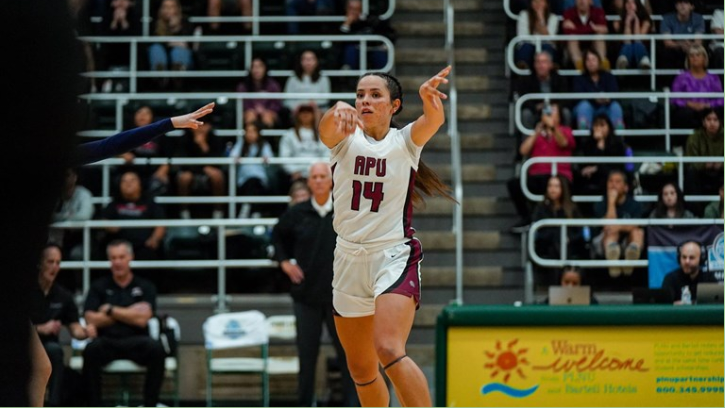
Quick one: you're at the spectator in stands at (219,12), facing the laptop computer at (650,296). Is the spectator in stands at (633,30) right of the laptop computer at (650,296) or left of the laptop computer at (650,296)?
left

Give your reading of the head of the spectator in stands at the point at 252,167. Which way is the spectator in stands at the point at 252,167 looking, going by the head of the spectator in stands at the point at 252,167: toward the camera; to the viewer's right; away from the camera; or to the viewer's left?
toward the camera

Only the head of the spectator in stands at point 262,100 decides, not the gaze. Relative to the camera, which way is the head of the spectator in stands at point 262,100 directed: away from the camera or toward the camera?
toward the camera

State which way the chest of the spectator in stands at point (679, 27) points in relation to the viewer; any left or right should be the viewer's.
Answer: facing the viewer

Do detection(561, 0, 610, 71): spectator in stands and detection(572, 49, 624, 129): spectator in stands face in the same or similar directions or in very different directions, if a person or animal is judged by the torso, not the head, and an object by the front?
same or similar directions

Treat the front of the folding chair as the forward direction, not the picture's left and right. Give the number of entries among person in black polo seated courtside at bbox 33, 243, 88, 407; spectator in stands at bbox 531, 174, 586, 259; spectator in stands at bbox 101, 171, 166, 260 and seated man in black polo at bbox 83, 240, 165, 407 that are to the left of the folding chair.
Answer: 1

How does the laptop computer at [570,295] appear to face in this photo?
away from the camera

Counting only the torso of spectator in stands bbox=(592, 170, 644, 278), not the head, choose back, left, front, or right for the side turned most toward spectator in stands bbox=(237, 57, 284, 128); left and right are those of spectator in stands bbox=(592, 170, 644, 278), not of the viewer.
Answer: right

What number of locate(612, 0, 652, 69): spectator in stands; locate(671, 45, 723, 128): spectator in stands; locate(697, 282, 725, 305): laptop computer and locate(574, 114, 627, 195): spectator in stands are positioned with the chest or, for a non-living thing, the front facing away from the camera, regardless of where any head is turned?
1

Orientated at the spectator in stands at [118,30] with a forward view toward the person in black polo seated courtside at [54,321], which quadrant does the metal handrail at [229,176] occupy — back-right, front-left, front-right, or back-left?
front-left

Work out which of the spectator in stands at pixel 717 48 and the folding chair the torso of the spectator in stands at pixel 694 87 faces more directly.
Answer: the folding chair

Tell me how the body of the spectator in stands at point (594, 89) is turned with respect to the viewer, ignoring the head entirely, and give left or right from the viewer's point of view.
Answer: facing the viewer

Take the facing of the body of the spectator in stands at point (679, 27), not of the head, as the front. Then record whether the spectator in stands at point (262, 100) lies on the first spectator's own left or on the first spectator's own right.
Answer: on the first spectator's own right

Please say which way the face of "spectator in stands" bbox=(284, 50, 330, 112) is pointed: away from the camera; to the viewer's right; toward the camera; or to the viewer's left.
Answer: toward the camera

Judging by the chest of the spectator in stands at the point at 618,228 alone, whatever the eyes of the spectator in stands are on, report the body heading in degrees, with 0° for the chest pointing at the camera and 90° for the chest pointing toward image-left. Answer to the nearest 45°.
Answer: approximately 0°

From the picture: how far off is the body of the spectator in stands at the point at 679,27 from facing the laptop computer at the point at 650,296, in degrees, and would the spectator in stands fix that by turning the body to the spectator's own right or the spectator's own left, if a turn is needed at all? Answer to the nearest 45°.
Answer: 0° — they already face it

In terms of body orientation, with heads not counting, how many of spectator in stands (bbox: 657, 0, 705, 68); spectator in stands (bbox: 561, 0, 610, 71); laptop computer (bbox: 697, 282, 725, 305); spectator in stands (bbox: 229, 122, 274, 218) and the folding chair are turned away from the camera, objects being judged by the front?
1

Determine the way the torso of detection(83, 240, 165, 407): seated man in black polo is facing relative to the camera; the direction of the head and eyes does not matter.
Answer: toward the camera

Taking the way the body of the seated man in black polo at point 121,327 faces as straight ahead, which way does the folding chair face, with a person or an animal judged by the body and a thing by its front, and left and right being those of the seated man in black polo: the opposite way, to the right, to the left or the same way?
the same way

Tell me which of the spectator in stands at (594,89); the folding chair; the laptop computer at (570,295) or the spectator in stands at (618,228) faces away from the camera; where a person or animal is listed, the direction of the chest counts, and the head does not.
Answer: the laptop computer

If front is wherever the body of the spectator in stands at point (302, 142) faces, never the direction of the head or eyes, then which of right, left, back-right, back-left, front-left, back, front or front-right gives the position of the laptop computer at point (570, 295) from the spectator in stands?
front-left

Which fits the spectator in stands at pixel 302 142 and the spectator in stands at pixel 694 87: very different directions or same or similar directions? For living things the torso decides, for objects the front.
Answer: same or similar directions
